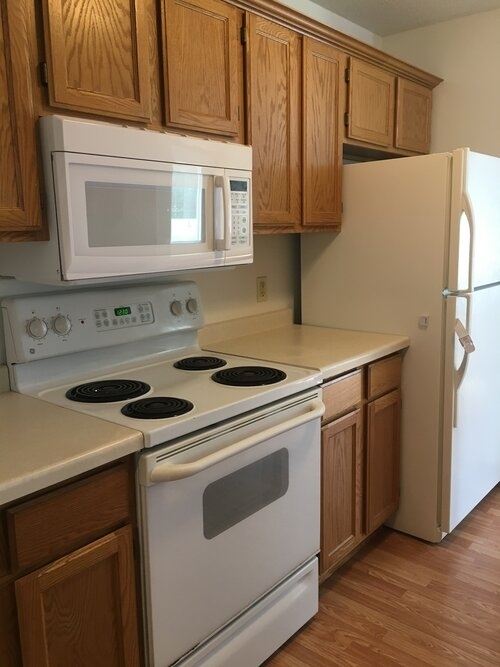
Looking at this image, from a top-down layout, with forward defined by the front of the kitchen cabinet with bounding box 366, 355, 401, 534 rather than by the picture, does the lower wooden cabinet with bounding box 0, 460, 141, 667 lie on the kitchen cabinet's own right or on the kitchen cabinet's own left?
on the kitchen cabinet's own right

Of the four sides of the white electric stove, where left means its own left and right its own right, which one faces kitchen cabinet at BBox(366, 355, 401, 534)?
left

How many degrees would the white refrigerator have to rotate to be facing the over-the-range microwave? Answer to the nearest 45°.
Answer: approximately 90° to its right

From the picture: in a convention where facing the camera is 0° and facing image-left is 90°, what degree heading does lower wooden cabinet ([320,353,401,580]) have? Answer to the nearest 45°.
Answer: approximately 315°

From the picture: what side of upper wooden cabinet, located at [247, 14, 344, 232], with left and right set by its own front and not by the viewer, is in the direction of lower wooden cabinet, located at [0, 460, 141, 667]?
right

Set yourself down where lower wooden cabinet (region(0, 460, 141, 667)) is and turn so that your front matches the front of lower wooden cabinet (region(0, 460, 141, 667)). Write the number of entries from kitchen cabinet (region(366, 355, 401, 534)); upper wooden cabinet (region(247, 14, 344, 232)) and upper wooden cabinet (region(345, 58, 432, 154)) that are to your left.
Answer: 3

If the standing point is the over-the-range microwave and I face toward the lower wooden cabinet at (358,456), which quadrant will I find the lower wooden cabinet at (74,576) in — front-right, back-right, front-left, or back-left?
back-right

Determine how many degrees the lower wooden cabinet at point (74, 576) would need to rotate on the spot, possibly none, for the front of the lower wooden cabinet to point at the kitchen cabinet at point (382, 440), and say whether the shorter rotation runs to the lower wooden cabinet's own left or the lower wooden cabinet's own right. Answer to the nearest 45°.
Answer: approximately 90° to the lower wooden cabinet's own left

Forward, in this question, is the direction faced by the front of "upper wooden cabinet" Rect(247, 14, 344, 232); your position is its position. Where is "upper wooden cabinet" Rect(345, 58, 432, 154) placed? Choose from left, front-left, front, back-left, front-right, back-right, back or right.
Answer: left

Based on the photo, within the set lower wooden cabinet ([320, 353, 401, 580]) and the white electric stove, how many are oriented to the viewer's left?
0
